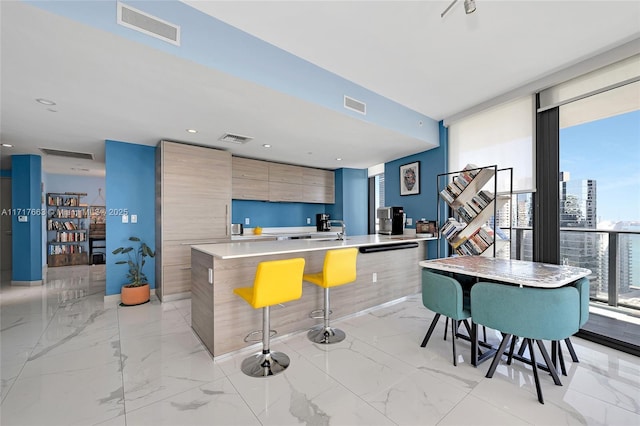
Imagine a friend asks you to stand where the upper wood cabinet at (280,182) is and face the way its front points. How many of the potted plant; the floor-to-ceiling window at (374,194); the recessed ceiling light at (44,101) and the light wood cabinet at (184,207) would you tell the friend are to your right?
3

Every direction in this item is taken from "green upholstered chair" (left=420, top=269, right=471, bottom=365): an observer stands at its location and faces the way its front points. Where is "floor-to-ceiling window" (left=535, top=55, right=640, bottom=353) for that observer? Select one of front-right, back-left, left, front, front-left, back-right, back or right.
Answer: front

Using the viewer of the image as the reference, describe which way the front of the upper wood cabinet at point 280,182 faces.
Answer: facing the viewer and to the right of the viewer

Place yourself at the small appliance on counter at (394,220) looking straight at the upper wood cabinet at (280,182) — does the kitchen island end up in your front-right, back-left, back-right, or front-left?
front-left

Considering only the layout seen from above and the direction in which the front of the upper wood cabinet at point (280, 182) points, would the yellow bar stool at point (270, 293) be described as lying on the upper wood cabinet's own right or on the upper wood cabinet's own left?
on the upper wood cabinet's own right

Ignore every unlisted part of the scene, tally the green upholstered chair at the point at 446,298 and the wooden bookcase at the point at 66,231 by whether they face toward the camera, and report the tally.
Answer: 1

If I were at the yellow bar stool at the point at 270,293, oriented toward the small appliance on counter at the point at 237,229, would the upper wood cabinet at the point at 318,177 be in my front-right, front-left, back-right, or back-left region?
front-right

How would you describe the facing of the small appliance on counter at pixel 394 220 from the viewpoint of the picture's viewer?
facing the viewer and to the left of the viewer

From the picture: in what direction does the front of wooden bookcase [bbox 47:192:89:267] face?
toward the camera

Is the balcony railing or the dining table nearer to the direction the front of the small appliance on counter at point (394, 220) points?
the dining table

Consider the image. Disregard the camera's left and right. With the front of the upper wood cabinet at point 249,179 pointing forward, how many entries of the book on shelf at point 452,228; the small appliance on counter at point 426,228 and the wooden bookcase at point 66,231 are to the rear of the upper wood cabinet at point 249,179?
1

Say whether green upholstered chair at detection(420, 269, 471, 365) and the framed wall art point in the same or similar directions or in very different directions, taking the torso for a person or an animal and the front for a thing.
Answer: very different directions

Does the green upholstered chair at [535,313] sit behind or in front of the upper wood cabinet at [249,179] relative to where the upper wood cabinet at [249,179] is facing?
in front

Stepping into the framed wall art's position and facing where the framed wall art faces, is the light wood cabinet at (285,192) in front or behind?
in front

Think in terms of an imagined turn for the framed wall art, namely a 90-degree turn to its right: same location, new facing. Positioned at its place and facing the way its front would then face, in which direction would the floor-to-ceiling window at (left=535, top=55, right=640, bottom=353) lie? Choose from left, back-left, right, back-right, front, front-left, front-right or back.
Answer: back

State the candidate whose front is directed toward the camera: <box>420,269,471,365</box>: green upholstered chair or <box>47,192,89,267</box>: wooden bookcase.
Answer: the wooden bookcase

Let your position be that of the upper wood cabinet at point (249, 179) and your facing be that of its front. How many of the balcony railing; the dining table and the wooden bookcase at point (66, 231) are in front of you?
2

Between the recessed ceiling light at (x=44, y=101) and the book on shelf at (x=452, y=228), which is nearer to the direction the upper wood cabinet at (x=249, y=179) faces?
the book on shelf
